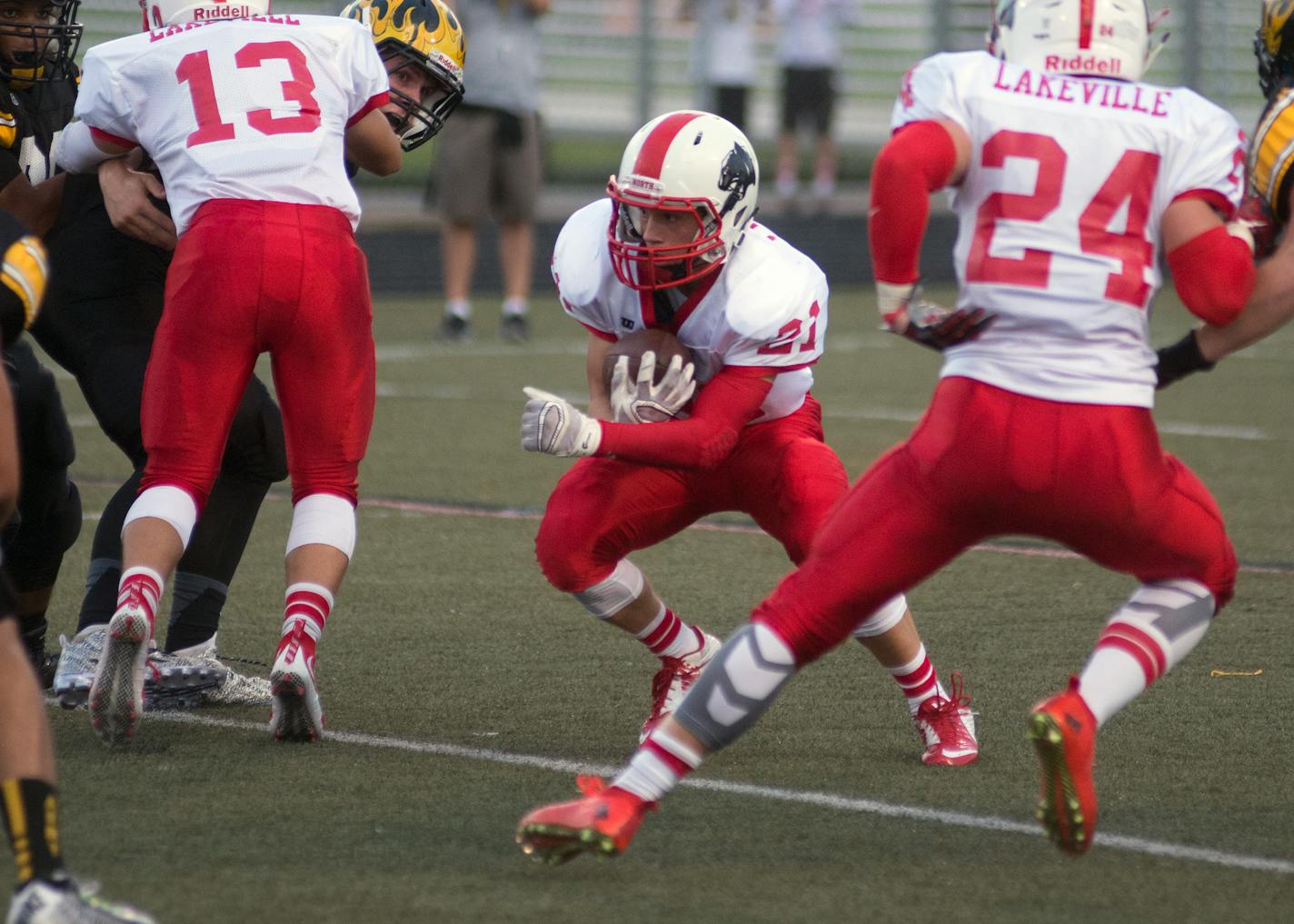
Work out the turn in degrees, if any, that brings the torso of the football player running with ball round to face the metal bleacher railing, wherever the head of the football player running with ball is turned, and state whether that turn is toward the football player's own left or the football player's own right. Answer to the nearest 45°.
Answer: approximately 135° to the football player's own right

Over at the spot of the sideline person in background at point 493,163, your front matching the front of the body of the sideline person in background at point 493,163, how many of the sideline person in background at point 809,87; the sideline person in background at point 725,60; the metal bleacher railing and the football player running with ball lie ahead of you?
1

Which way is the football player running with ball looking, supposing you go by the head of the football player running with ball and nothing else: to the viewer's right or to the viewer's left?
to the viewer's left

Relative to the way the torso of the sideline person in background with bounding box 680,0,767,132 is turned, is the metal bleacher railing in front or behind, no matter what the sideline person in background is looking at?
behind

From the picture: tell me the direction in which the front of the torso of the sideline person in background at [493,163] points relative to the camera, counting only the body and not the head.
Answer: toward the camera

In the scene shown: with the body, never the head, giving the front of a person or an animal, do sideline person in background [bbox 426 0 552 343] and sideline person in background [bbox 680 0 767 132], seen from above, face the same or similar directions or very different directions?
same or similar directions

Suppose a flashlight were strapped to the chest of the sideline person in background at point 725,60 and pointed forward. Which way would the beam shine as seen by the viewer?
toward the camera

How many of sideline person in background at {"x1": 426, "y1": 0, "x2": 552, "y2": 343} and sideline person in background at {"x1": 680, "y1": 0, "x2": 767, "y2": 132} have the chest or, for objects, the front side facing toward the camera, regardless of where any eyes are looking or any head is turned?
2

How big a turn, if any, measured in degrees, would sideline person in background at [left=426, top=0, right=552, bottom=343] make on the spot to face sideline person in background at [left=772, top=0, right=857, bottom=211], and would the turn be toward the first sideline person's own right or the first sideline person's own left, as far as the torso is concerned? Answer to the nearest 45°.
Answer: approximately 135° to the first sideline person's own left

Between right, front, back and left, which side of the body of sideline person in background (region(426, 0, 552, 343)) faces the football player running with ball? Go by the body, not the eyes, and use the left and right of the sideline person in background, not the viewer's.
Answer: front

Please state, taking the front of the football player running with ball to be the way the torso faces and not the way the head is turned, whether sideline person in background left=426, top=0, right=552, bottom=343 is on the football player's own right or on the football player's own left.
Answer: on the football player's own right

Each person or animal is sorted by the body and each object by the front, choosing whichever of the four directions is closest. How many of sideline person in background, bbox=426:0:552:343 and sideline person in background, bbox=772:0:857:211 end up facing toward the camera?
2

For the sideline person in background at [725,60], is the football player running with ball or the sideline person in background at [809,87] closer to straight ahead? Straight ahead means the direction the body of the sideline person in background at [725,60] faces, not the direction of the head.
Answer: the football player running with ball

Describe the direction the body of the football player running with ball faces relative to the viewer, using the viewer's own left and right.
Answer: facing the viewer and to the left of the viewer

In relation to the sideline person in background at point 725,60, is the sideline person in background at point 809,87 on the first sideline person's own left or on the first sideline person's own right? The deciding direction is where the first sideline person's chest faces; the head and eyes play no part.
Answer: on the first sideline person's own left
